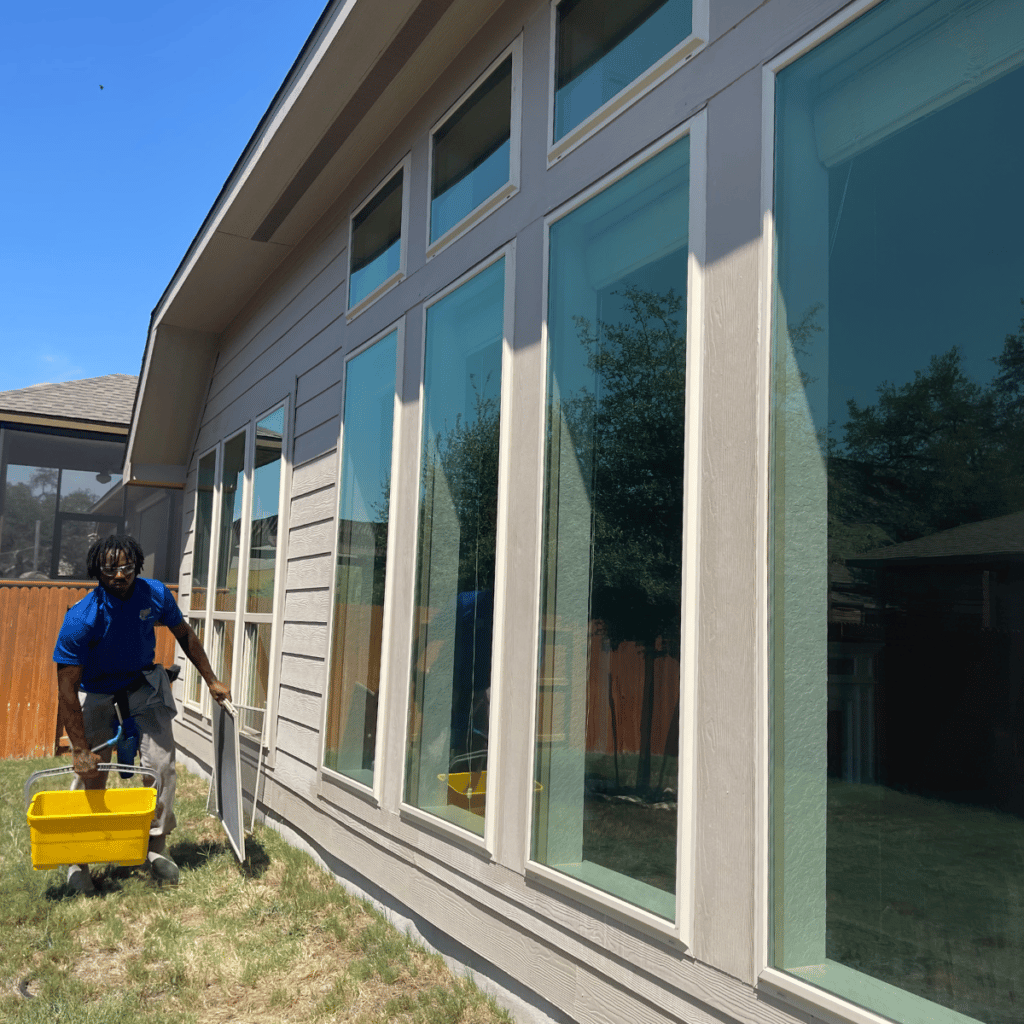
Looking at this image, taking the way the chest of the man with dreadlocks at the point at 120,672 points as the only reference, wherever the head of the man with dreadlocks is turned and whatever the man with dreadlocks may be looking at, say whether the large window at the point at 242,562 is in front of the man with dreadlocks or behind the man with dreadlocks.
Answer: behind

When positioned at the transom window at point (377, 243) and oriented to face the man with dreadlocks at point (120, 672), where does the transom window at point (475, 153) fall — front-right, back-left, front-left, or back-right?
back-left

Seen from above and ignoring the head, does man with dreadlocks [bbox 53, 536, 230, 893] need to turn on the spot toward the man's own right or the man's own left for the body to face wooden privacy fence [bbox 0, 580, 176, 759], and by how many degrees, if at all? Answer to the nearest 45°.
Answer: approximately 180°

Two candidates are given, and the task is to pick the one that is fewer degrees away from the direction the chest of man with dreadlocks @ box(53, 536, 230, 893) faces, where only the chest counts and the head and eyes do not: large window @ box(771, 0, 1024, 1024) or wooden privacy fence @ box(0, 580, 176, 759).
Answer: the large window

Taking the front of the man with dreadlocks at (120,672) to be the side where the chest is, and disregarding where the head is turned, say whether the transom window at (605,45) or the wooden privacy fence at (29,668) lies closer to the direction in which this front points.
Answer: the transom window

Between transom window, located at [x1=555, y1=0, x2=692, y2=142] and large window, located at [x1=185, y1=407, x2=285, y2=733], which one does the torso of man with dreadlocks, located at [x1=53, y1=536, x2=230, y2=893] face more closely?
the transom window

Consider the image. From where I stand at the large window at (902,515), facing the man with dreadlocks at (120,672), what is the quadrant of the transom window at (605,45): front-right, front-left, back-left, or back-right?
front-right

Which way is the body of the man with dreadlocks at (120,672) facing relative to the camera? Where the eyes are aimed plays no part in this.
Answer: toward the camera

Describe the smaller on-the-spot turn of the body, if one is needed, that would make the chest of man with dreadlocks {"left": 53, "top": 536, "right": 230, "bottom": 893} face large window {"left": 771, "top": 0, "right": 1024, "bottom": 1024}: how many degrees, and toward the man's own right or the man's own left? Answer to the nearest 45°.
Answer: approximately 45° to the man's own left

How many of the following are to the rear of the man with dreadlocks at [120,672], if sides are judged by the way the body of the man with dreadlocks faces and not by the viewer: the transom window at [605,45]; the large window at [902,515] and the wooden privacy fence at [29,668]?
1
